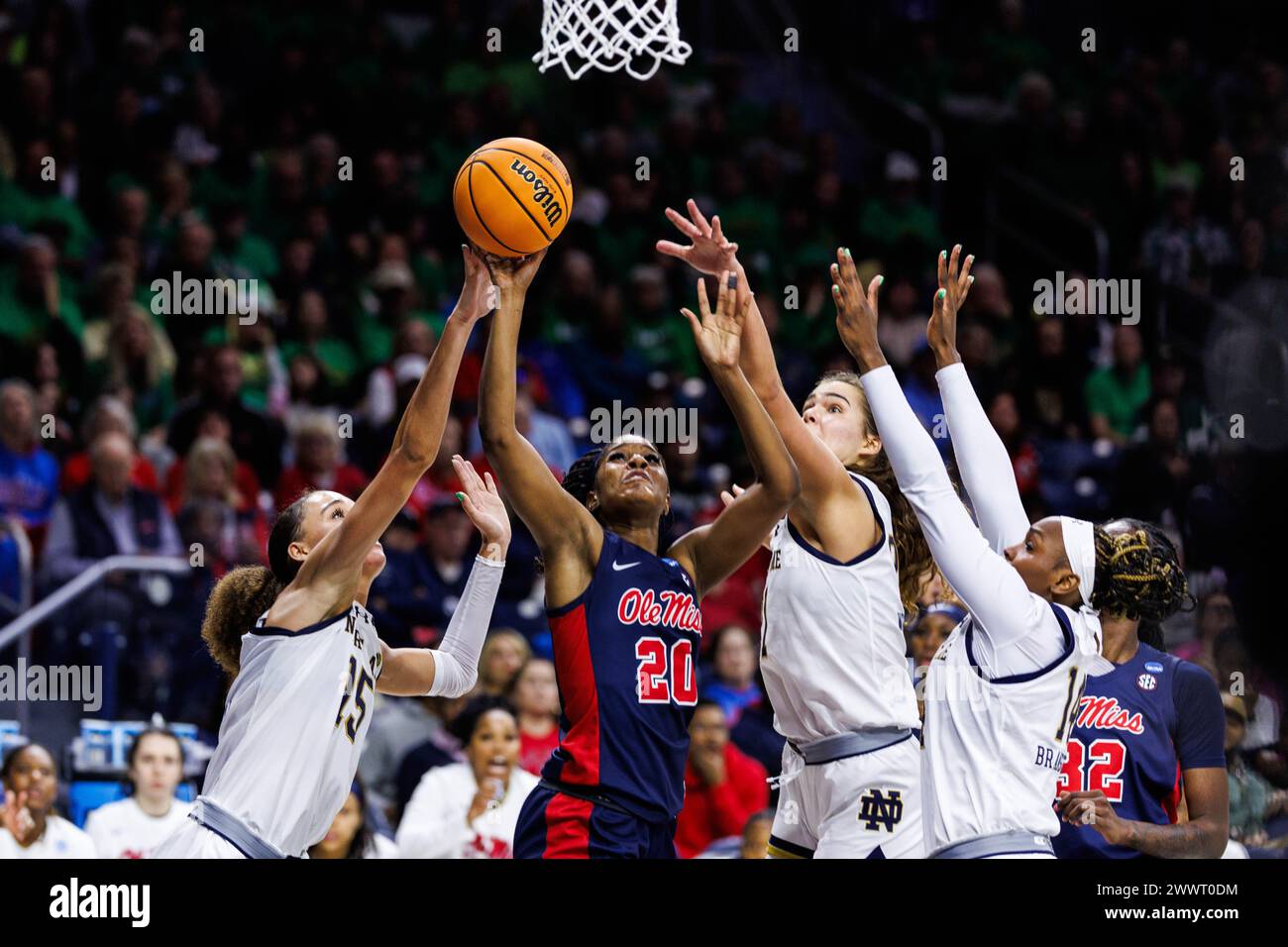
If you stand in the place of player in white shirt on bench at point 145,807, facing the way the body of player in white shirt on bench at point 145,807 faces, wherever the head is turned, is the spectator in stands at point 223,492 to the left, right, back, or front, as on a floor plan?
back

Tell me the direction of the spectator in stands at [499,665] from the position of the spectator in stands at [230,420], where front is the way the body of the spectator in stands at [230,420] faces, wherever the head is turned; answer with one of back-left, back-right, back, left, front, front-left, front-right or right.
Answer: front-left

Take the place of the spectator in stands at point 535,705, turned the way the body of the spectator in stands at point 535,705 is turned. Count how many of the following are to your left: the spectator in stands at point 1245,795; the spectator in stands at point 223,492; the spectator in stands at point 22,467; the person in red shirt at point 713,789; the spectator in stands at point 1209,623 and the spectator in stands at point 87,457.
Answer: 3

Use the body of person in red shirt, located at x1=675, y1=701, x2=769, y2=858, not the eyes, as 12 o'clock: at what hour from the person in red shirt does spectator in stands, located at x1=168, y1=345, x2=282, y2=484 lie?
The spectator in stands is roughly at 4 o'clock from the person in red shirt.

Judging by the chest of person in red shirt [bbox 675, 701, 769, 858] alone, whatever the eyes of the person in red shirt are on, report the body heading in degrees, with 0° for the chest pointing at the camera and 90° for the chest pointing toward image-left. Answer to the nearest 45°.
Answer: approximately 0°

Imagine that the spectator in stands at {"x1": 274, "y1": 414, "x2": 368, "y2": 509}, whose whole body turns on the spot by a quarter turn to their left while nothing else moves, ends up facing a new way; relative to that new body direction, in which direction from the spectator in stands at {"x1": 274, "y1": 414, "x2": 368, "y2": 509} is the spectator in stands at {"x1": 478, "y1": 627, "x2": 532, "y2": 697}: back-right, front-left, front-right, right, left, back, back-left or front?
front-right

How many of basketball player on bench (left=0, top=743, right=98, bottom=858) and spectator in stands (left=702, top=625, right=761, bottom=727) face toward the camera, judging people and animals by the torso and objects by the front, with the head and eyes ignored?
2
